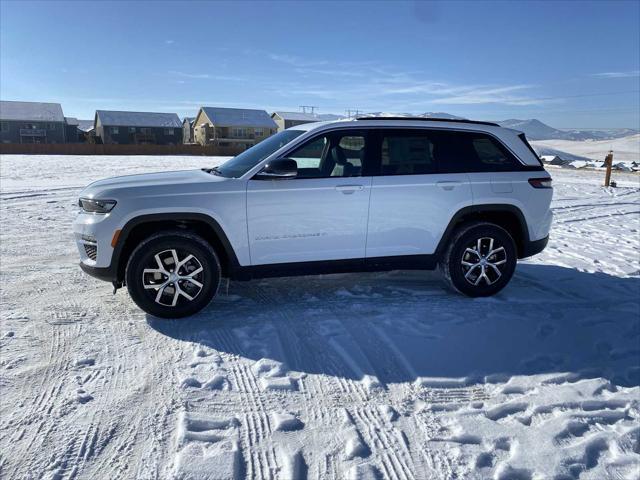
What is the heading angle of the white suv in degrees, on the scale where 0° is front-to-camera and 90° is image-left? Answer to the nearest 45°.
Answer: approximately 90°
